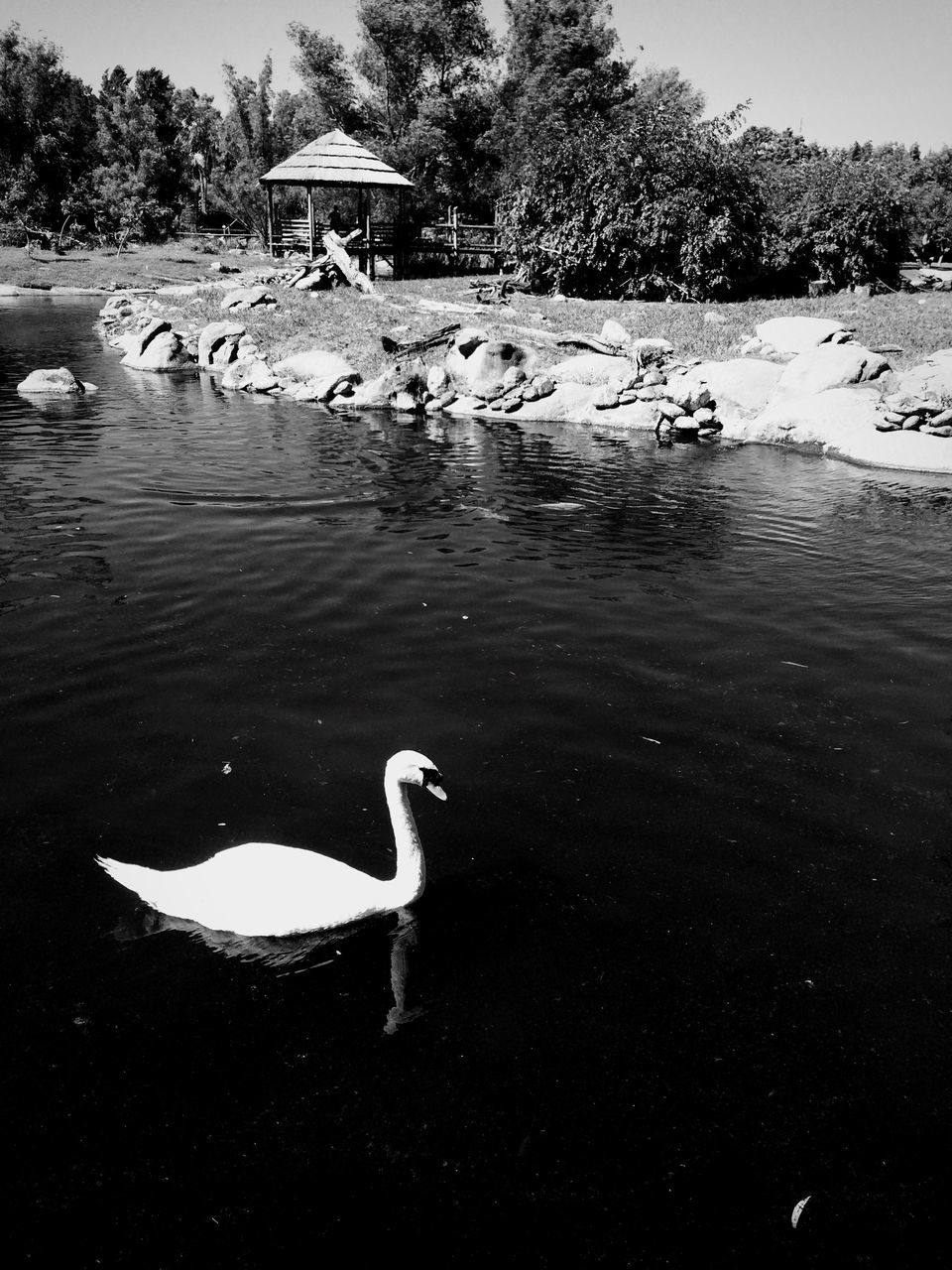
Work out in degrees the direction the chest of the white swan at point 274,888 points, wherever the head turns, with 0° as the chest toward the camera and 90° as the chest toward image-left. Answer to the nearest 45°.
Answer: approximately 270°

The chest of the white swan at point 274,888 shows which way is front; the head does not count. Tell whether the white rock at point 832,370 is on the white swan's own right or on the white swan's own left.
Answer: on the white swan's own left

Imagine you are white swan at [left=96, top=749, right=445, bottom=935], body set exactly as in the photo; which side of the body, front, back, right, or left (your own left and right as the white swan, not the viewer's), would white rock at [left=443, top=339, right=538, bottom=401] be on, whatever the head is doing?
left

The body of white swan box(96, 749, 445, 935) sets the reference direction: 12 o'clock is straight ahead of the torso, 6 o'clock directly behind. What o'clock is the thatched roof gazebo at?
The thatched roof gazebo is roughly at 9 o'clock from the white swan.

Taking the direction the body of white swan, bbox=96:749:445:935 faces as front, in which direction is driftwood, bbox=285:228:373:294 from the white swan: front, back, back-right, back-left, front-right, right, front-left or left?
left

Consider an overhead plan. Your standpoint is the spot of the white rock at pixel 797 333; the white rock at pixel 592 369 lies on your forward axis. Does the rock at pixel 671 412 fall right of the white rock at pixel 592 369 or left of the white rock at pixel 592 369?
left

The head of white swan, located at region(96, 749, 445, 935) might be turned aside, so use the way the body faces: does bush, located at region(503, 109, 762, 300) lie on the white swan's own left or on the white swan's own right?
on the white swan's own left
